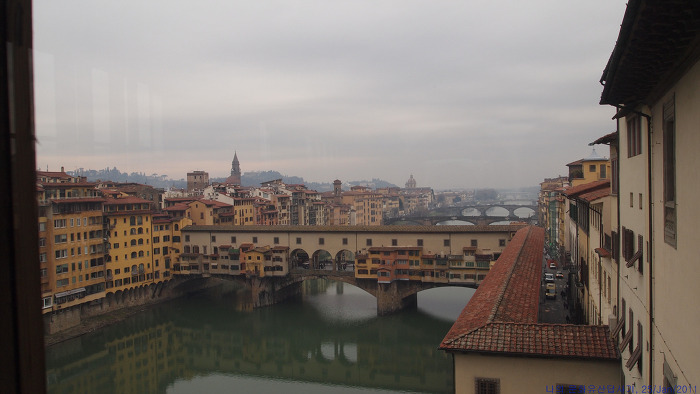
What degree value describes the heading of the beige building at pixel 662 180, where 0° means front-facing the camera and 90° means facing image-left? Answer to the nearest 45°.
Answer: approximately 90°

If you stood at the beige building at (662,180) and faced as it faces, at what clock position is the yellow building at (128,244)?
the yellow building at (128,244) is roughly at 1 o'clock from the beige building at (662,180).

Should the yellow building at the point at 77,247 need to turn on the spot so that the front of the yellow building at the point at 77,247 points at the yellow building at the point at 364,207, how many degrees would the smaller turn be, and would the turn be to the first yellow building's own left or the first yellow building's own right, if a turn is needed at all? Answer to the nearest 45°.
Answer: approximately 90° to the first yellow building's own left

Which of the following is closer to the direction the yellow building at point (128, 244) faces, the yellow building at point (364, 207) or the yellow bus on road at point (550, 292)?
the yellow bus on road

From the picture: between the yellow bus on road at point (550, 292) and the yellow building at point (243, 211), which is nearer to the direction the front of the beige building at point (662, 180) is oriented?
the yellow building

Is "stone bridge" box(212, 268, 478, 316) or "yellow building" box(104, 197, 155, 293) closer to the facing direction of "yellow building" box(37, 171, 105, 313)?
the stone bridge

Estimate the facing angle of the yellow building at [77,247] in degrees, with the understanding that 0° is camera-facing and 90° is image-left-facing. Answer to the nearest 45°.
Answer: approximately 315°

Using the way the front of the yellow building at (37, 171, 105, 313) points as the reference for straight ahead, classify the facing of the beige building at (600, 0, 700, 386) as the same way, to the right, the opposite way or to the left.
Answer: the opposite way

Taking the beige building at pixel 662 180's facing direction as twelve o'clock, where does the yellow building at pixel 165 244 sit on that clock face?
the yellow building at pixel 165 244 is roughly at 1 o'clock from the beige building at pixel 662 180.

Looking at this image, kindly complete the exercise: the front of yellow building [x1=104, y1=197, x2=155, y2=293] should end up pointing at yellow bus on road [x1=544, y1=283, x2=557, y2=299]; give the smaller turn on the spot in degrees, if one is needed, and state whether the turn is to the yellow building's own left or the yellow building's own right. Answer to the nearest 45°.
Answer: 0° — it already faces it

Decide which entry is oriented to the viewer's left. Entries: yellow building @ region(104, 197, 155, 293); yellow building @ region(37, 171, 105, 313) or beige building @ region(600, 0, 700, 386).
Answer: beige building @ region(600, 0, 700, 386)

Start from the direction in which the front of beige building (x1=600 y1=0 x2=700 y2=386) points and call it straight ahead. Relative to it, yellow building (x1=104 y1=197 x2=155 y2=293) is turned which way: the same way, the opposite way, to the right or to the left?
the opposite way
